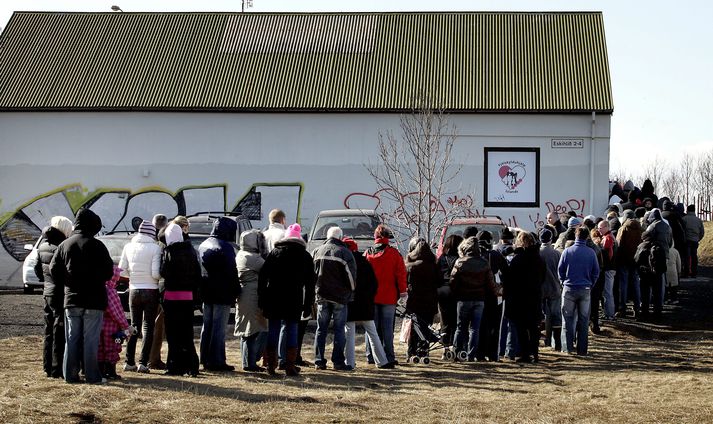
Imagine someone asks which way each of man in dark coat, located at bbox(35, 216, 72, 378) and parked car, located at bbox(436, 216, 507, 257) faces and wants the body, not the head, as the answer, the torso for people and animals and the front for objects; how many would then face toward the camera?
1

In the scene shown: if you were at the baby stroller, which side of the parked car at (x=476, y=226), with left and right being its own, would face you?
front

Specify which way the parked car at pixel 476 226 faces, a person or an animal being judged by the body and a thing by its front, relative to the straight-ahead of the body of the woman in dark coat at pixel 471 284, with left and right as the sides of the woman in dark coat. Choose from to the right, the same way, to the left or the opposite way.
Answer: the opposite way

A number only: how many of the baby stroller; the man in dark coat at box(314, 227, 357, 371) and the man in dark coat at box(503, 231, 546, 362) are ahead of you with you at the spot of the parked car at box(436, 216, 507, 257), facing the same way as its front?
3

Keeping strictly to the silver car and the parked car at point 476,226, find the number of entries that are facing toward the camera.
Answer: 2

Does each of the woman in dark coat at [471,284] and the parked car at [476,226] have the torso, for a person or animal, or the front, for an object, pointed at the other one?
yes

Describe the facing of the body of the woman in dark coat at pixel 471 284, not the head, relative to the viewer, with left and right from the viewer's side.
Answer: facing away from the viewer
